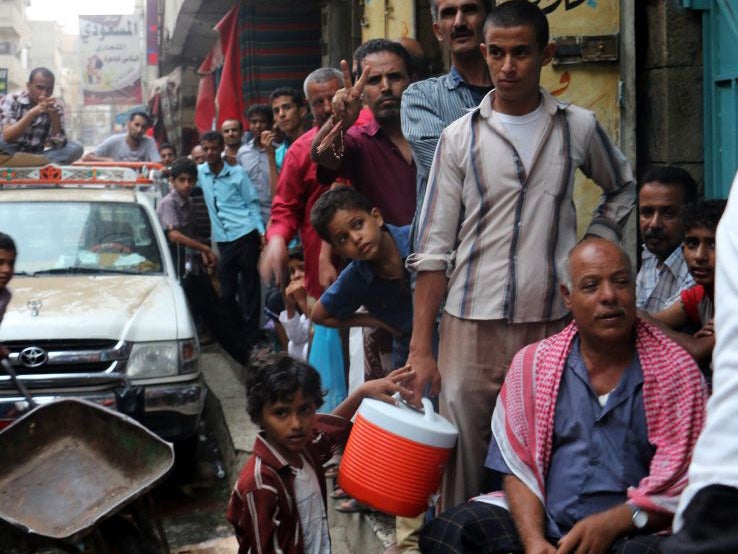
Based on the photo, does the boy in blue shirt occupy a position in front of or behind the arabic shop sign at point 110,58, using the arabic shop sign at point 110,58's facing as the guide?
in front

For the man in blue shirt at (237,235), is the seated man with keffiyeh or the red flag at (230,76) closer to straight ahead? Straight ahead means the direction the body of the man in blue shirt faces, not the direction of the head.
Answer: the seated man with keffiyeh

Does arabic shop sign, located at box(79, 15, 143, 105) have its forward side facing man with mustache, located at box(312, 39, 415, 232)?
yes

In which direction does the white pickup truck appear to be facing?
toward the camera

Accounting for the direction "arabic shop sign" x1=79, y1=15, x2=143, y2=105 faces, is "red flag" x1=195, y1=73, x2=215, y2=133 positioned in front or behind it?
in front

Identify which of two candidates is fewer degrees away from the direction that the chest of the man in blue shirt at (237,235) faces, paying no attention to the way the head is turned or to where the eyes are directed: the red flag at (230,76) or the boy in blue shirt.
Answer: the boy in blue shirt

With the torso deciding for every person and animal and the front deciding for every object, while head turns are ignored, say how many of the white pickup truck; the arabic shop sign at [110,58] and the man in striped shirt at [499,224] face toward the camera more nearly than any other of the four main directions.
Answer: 3

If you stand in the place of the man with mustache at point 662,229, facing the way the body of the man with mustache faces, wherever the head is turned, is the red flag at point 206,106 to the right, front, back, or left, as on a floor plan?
right

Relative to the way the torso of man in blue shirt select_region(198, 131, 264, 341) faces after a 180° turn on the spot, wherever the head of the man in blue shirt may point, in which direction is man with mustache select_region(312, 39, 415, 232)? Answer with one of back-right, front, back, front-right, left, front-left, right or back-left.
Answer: back-right
